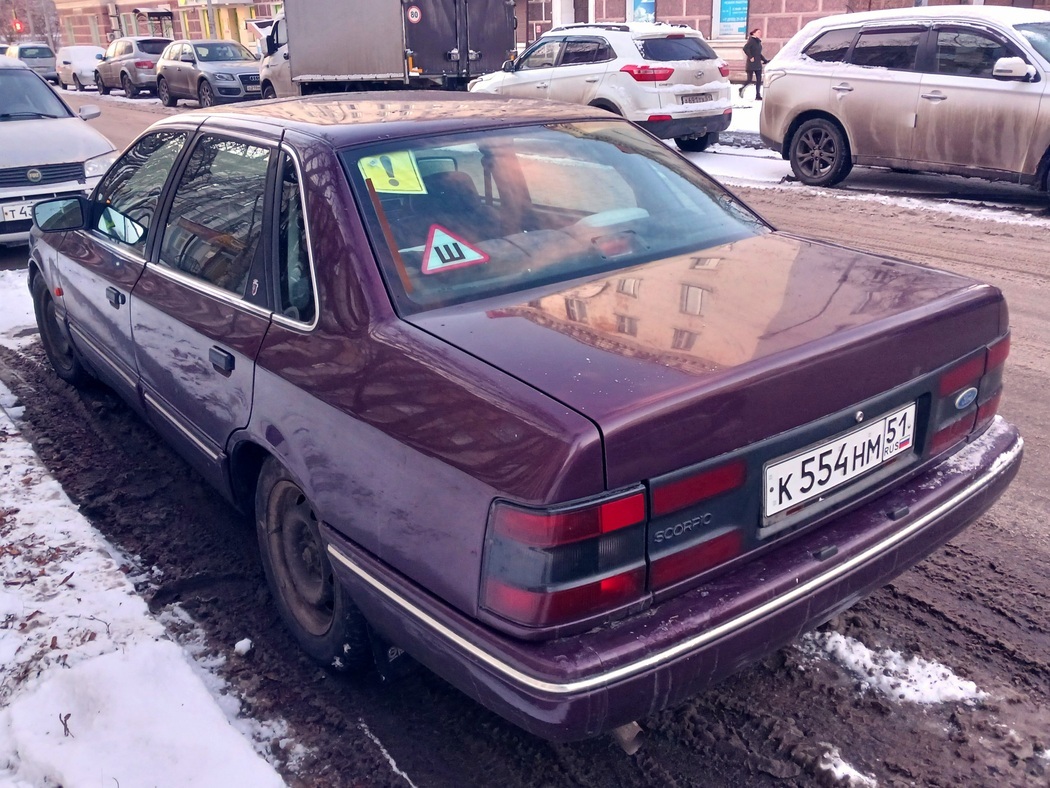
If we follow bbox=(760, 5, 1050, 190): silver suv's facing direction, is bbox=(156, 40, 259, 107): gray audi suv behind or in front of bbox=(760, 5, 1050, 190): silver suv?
behind

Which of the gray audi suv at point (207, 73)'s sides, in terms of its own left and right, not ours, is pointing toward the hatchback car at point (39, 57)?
back

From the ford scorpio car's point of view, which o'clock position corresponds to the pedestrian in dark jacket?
The pedestrian in dark jacket is roughly at 2 o'clock from the ford scorpio car.

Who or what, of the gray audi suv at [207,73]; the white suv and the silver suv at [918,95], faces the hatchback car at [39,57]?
the white suv

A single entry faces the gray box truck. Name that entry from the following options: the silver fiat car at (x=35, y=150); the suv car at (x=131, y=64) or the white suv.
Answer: the white suv

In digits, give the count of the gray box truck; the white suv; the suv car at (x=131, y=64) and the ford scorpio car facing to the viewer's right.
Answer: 0

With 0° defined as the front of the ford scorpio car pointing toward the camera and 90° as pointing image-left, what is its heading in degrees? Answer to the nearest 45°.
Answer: approximately 135°

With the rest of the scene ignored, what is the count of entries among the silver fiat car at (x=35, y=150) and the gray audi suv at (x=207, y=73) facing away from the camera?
0

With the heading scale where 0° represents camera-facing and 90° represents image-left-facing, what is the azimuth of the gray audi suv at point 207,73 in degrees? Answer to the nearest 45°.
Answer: approximately 315°

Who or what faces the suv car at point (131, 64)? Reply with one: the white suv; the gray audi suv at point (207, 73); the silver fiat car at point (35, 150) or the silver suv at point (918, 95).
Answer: the white suv

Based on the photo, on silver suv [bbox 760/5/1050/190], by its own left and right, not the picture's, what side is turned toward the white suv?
back

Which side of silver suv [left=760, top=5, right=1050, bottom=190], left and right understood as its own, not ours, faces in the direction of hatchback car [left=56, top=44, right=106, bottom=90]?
back

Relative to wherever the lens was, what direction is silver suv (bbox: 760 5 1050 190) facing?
facing the viewer and to the right of the viewer

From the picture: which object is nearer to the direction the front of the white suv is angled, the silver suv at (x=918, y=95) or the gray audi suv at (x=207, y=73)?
the gray audi suv

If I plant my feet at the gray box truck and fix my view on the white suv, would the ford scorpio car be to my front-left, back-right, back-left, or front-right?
front-right

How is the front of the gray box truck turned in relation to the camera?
facing away from the viewer and to the left of the viewer
